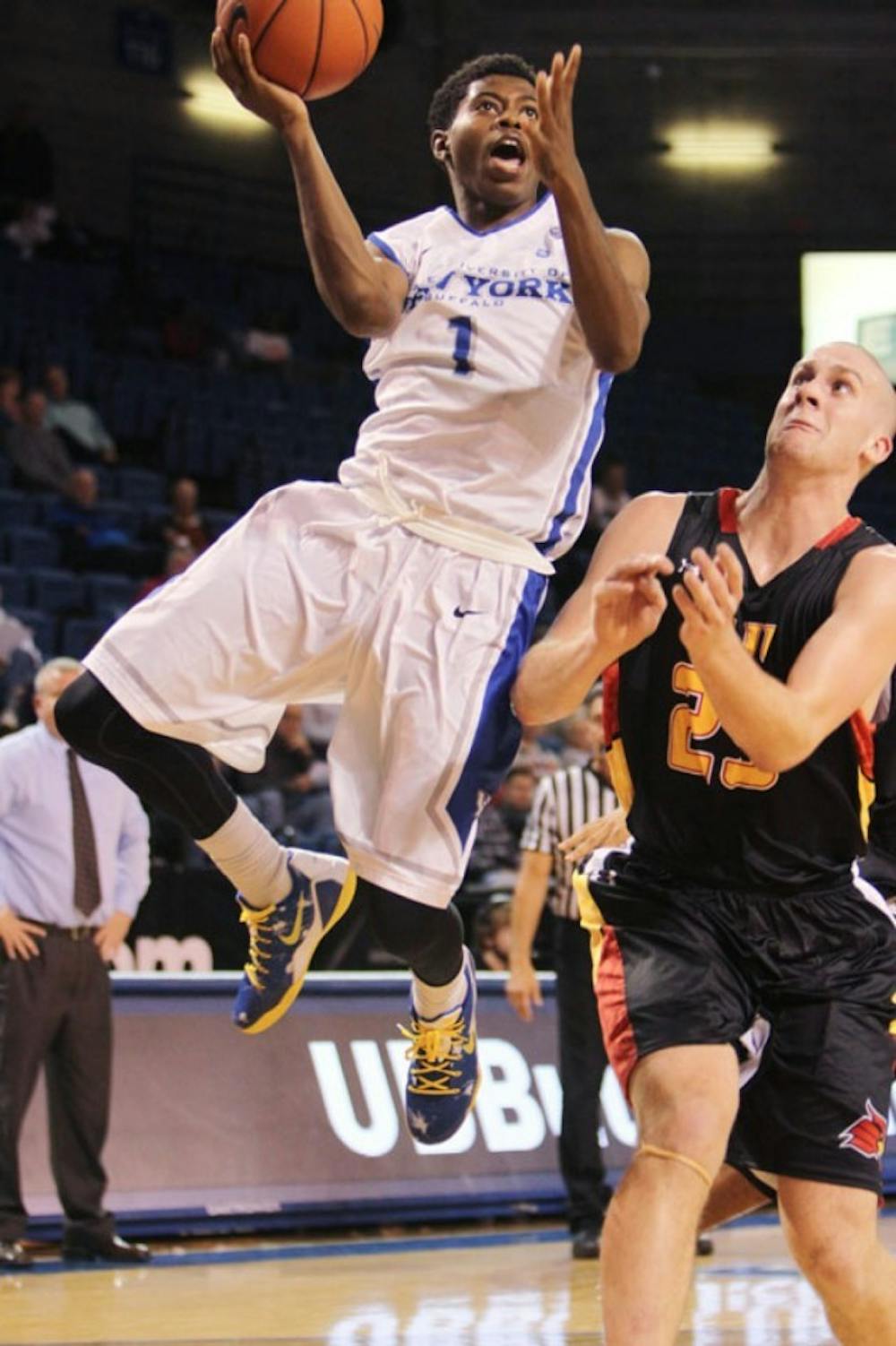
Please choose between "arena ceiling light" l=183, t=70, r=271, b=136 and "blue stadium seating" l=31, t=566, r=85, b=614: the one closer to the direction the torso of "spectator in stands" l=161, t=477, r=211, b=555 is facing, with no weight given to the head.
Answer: the blue stadium seating

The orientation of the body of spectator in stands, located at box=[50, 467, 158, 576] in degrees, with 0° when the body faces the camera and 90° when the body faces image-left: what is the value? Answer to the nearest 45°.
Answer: approximately 315°
